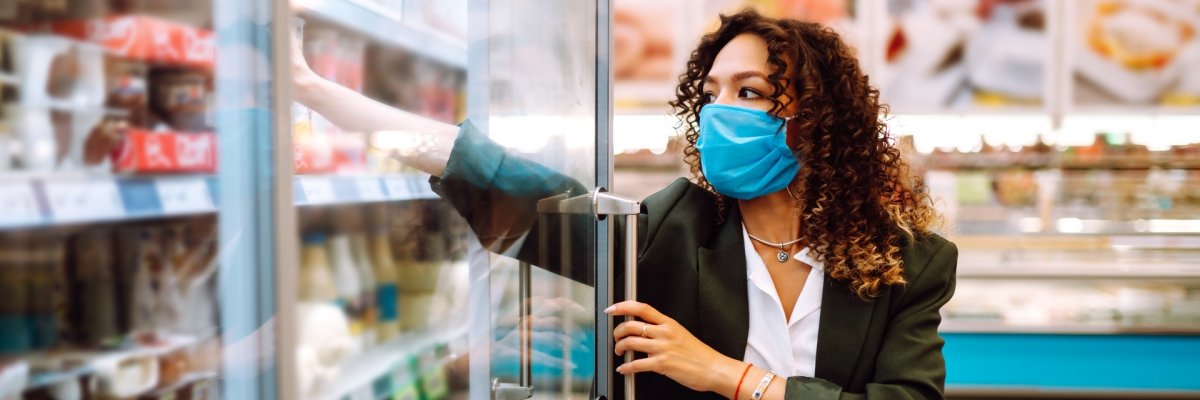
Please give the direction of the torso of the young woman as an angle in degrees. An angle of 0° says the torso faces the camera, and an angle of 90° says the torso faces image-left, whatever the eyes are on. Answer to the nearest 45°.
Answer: approximately 45°

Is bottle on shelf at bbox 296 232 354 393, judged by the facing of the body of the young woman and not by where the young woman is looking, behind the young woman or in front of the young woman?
in front

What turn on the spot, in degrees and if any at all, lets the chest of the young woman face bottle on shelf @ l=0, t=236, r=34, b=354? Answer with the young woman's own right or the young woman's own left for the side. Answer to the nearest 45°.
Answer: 0° — they already face it

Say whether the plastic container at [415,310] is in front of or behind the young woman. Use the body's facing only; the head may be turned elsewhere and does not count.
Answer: in front

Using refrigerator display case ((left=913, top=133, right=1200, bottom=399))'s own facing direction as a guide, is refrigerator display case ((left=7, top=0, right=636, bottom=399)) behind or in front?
in front

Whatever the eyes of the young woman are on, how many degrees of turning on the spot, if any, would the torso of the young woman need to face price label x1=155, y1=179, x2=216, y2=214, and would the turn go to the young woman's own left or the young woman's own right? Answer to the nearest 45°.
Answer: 0° — they already face it

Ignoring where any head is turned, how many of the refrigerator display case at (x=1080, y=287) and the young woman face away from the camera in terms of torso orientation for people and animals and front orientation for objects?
0
